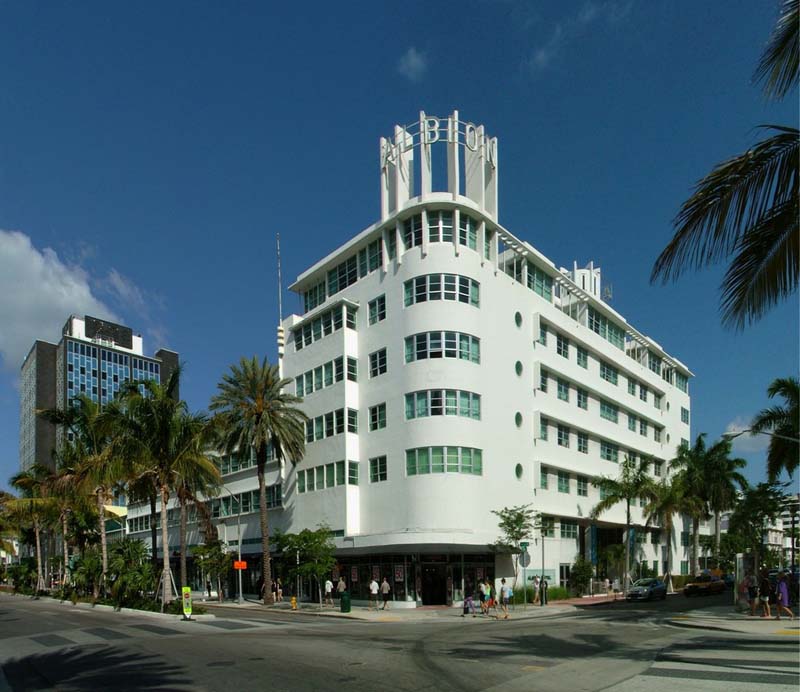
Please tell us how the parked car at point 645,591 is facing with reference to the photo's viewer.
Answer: facing the viewer and to the left of the viewer

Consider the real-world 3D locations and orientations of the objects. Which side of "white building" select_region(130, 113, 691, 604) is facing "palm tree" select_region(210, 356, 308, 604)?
right

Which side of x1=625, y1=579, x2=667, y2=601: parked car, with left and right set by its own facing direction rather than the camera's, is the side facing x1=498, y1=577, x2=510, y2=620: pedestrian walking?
front

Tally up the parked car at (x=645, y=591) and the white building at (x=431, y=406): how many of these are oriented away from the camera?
0

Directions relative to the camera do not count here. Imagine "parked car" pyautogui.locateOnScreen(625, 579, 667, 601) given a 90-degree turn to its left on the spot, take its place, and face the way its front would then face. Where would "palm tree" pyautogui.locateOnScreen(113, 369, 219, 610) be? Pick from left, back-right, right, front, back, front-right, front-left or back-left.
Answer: right

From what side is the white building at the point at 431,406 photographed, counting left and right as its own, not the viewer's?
front

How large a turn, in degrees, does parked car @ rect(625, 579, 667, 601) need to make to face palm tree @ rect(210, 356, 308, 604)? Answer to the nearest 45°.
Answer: approximately 45° to its right

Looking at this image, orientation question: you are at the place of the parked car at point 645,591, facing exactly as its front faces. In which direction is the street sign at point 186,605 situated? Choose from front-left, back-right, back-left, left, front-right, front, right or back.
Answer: front
